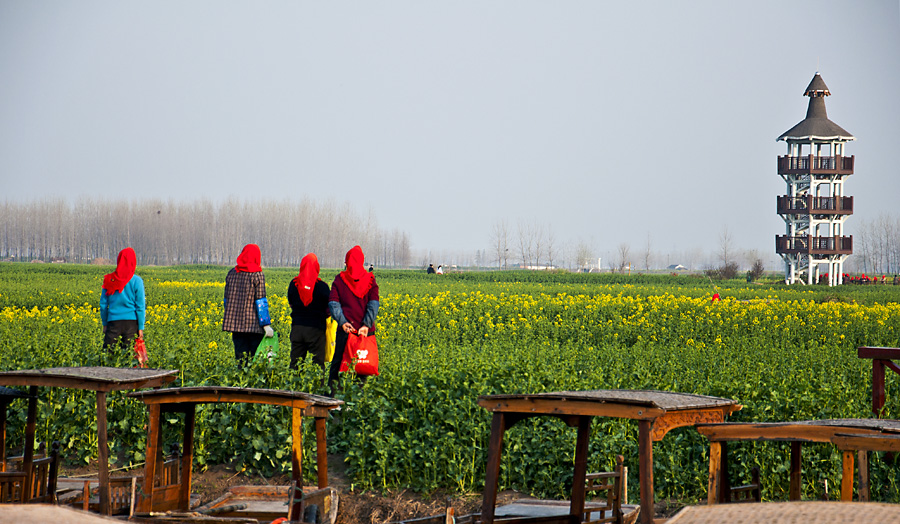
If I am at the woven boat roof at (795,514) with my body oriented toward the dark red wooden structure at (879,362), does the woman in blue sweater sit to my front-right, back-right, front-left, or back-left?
front-left

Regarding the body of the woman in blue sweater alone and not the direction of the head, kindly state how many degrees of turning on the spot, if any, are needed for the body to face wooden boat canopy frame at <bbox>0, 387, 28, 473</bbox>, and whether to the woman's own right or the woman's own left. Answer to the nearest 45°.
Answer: approximately 180°

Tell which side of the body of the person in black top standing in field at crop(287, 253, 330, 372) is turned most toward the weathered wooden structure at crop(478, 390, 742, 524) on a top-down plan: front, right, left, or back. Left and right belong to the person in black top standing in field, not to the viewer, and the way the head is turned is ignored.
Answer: back

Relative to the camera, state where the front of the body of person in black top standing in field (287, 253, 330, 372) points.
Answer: away from the camera

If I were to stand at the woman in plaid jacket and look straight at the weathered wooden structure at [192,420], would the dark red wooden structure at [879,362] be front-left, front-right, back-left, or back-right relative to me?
front-left

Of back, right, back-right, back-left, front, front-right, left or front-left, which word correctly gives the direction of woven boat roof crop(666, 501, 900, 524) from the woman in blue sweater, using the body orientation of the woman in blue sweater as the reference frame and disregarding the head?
back

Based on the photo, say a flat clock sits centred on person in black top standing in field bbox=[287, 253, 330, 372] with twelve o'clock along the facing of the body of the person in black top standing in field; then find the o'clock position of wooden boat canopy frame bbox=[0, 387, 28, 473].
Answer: The wooden boat canopy frame is roughly at 7 o'clock from the person in black top standing in field.

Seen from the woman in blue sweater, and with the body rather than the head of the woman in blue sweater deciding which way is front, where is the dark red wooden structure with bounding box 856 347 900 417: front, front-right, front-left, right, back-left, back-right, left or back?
back-right

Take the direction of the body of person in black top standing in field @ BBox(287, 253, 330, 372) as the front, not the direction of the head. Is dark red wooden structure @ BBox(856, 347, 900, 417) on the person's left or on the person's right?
on the person's right

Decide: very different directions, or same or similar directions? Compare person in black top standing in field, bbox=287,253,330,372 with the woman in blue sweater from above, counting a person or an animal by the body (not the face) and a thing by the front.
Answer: same or similar directions

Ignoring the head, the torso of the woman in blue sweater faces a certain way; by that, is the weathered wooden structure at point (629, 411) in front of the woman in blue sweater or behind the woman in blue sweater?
behind

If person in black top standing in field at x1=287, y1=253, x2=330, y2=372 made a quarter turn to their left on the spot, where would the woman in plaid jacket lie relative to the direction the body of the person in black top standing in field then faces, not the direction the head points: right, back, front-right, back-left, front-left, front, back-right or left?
front

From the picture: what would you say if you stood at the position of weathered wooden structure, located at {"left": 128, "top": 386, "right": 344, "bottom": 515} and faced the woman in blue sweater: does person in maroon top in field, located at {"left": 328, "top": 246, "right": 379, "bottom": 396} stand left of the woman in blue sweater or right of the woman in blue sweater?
right

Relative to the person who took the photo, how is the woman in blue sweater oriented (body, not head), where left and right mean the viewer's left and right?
facing away from the viewer
